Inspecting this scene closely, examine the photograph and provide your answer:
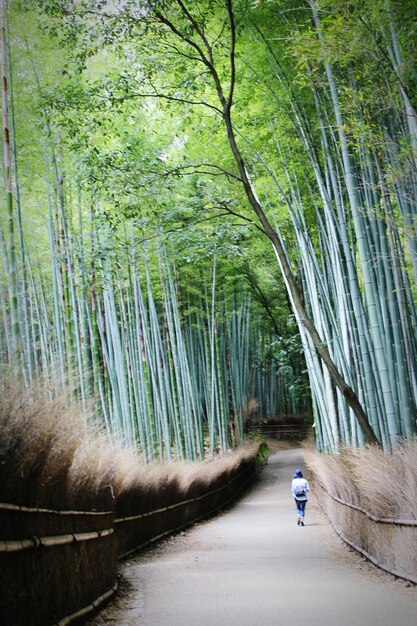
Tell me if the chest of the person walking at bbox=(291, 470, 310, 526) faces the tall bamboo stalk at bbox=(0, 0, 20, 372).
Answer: no

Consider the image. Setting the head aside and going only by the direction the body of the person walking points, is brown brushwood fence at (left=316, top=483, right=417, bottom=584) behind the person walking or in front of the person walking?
behind

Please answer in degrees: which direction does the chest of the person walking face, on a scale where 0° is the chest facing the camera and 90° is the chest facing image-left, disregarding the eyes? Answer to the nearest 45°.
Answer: approximately 180°

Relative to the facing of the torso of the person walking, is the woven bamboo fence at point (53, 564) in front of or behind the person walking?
behind
